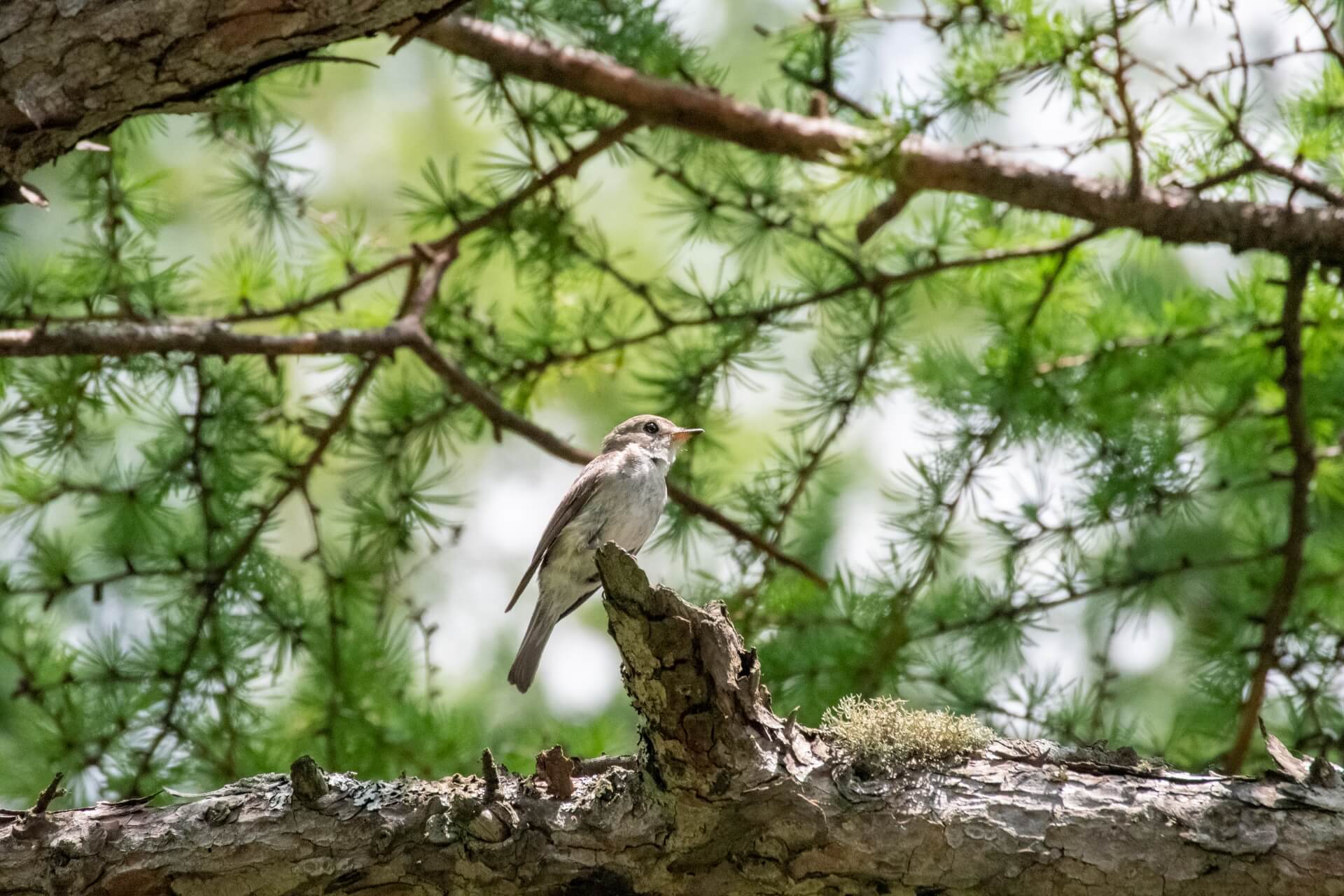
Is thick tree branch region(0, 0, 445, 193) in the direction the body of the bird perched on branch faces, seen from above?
no

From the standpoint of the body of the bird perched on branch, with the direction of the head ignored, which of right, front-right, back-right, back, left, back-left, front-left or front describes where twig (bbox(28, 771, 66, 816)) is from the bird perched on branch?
back-right

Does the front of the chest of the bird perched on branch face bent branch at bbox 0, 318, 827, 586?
no

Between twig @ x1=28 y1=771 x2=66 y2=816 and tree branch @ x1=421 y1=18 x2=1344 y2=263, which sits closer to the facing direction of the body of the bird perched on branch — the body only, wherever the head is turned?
the tree branch

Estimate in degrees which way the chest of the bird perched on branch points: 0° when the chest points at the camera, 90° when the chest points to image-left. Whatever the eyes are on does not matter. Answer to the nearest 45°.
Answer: approximately 270°
